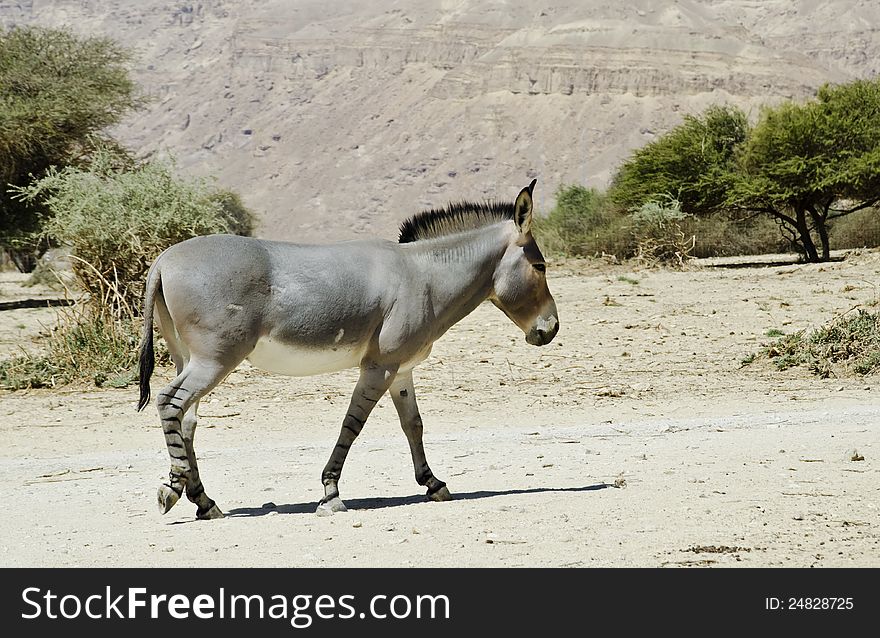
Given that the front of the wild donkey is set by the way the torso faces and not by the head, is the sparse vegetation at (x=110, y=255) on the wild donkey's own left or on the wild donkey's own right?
on the wild donkey's own left

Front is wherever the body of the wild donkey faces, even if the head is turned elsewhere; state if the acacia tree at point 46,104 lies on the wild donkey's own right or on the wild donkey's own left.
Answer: on the wild donkey's own left

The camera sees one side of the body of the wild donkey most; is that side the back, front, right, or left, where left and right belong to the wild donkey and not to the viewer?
right

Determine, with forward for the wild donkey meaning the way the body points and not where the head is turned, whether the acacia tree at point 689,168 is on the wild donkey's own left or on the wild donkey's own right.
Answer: on the wild donkey's own left

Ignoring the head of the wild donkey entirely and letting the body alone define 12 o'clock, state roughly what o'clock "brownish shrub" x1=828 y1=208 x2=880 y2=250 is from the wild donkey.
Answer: The brownish shrub is roughly at 10 o'clock from the wild donkey.

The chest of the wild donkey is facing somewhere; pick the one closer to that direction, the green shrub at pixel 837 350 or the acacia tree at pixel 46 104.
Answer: the green shrub

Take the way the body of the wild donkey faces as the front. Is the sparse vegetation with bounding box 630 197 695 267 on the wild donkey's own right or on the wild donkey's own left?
on the wild donkey's own left

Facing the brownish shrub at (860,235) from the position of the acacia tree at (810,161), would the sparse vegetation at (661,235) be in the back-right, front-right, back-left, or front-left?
back-left

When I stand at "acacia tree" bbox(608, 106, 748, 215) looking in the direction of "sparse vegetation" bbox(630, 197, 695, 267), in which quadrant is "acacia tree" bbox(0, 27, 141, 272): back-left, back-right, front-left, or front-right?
front-right

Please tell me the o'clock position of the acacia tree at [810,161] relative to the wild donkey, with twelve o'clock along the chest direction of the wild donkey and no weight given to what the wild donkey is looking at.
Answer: The acacia tree is roughly at 10 o'clock from the wild donkey.

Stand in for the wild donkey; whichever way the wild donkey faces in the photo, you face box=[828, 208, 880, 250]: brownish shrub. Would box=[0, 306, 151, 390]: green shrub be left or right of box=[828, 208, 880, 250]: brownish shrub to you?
left
